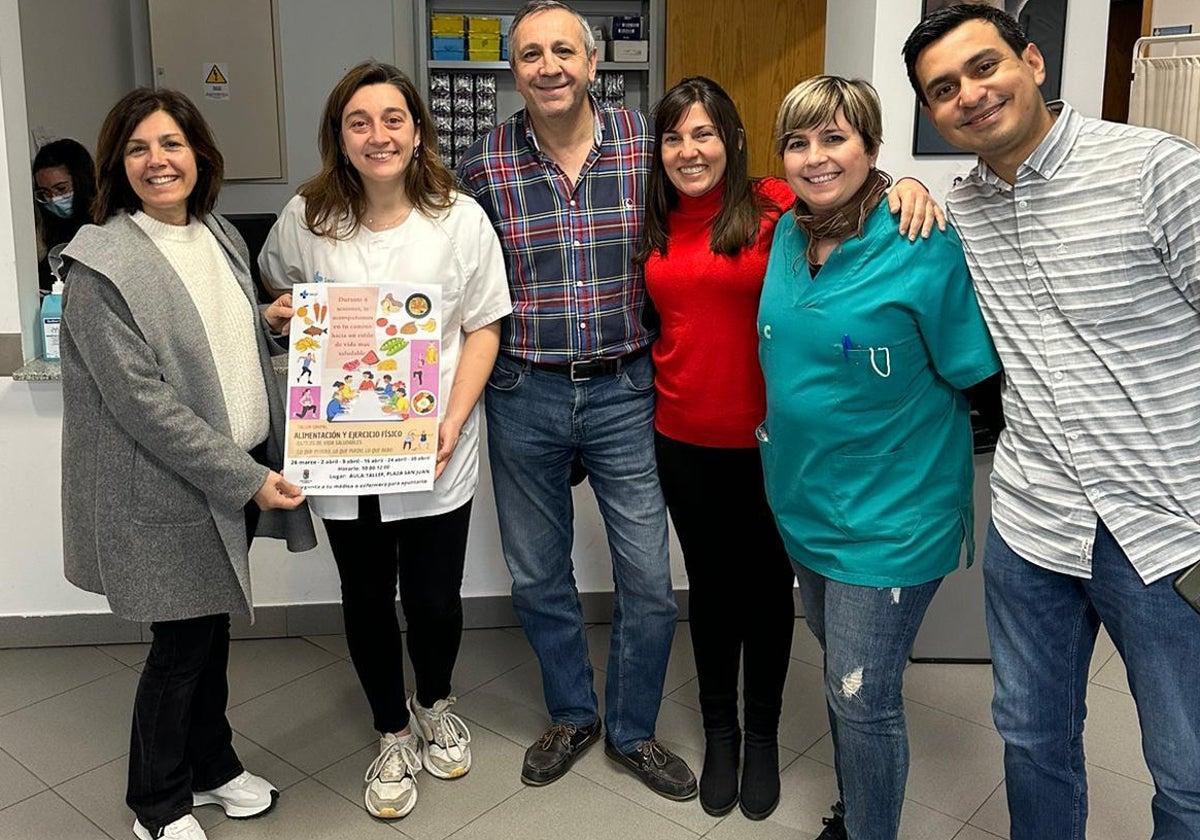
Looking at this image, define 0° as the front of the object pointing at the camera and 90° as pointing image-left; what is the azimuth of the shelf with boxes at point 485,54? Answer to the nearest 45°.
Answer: approximately 0°

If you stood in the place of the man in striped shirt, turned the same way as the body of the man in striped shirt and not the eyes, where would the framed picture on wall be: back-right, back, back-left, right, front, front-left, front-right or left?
back-right

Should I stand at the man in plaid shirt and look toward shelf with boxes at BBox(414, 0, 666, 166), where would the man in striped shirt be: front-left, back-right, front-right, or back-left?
back-right
